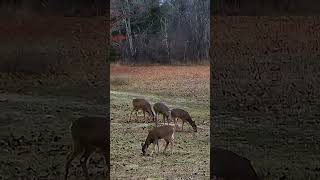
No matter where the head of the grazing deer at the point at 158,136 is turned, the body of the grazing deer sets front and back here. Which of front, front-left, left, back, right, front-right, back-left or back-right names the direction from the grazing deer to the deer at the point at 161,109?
right

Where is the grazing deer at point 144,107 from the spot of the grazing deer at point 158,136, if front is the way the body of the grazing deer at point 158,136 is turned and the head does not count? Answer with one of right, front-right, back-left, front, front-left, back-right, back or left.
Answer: right

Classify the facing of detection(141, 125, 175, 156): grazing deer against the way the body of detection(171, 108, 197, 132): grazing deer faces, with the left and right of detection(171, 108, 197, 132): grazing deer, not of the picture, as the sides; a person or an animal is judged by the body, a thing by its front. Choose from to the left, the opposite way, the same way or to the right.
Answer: the opposite way

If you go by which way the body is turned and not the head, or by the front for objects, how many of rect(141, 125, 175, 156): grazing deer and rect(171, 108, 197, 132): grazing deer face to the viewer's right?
1

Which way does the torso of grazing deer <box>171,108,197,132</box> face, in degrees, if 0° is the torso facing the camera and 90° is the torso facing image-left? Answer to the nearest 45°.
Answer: approximately 270°

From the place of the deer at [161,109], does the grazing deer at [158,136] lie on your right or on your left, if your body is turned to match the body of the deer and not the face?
on your right

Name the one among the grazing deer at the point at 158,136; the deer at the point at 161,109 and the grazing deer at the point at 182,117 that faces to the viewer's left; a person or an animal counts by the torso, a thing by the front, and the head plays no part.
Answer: the grazing deer at the point at 158,136

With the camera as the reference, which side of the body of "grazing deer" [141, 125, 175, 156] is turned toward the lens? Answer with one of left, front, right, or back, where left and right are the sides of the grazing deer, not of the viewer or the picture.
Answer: left

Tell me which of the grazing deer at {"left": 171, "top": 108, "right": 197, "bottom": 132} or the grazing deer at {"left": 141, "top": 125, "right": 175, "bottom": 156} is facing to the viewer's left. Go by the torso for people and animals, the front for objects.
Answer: the grazing deer at {"left": 141, "top": 125, "right": 175, "bottom": 156}

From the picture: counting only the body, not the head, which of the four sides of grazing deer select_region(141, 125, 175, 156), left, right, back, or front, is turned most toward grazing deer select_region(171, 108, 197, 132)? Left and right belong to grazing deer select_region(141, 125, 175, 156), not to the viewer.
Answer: right
